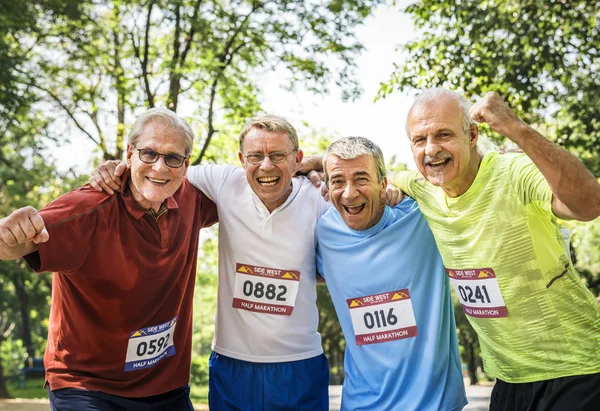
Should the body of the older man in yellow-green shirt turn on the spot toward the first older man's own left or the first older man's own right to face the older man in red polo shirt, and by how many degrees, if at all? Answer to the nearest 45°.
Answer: approximately 45° to the first older man's own right

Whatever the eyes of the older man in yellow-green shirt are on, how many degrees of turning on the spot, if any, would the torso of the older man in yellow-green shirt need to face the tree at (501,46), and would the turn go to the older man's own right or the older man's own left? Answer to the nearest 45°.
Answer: approximately 135° to the older man's own right

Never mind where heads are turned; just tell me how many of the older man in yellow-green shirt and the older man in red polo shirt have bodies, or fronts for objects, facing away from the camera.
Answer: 0

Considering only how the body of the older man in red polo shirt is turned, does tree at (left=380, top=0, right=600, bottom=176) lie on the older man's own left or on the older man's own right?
on the older man's own left

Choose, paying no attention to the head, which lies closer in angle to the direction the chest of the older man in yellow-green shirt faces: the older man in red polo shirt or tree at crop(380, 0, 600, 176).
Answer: the older man in red polo shirt
